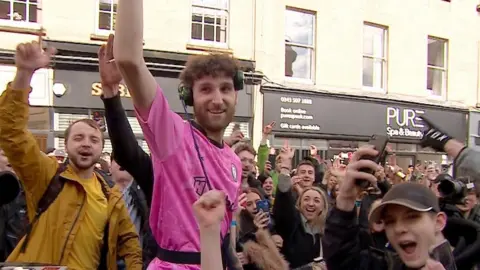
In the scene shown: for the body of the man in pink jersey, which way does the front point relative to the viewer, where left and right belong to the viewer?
facing the viewer and to the right of the viewer

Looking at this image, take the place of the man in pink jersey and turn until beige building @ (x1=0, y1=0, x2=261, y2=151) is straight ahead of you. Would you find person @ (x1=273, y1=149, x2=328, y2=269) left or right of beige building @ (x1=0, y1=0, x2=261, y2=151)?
right

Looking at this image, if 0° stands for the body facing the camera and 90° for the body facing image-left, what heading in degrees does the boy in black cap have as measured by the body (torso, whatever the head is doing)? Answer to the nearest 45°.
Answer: approximately 45°

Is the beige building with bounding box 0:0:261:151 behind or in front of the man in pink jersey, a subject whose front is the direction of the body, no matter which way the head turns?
behind

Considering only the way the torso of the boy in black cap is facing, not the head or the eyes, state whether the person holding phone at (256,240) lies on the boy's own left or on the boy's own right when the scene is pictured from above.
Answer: on the boy's own right

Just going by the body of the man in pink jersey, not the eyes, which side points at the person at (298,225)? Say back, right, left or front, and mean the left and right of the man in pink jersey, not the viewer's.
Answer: left

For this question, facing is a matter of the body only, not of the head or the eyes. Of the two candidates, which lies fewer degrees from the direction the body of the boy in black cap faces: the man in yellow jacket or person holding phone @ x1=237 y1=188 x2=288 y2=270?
the man in yellow jacket

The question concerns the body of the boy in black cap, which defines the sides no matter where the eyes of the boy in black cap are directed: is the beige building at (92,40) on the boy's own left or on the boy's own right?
on the boy's own right

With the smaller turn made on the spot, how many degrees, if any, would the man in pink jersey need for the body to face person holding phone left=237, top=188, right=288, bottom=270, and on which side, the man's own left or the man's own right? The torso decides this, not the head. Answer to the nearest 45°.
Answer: approximately 135° to the man's own left
